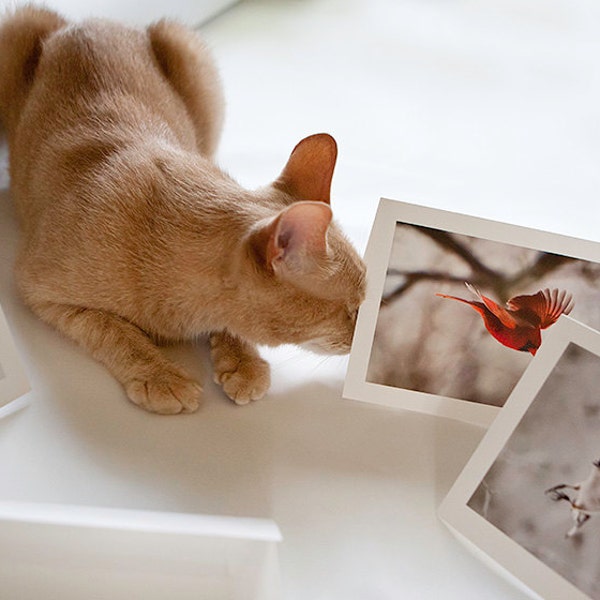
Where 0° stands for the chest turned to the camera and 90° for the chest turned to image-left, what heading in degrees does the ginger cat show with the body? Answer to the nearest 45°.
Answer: approximately 315°
